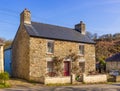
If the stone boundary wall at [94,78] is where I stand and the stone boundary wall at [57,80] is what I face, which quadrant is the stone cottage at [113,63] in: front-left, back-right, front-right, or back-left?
back-right

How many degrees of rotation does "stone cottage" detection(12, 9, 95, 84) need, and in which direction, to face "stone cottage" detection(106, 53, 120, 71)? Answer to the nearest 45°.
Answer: approximately 90° to its left

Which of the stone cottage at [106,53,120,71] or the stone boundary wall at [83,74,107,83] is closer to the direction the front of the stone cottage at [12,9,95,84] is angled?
the stone boundary wall

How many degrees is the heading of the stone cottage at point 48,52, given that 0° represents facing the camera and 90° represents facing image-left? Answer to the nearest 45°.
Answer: approximately 315°
